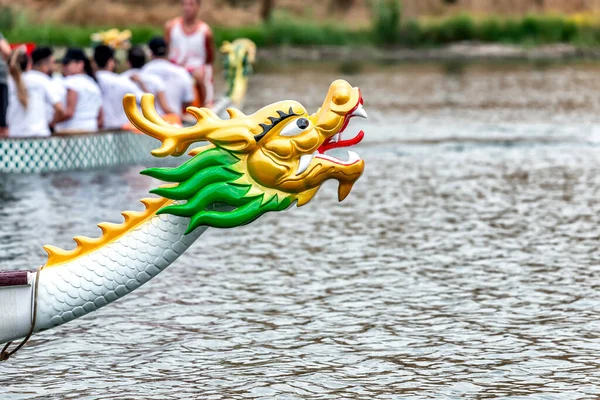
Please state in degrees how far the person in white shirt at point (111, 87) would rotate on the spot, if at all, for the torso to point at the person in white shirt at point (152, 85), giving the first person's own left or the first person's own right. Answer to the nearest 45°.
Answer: approximately 45° to the first person's own right

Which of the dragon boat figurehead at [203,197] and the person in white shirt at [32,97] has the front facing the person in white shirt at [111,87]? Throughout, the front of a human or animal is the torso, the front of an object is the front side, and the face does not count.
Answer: the person in white shirt at [32,97]

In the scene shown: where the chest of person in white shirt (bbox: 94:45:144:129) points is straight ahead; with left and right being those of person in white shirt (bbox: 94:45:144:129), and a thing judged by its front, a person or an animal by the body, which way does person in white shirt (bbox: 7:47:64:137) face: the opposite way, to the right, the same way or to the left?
the same way

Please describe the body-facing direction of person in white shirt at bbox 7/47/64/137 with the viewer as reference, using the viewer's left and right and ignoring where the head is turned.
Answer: facing away from the viewer and to the right of the viewer

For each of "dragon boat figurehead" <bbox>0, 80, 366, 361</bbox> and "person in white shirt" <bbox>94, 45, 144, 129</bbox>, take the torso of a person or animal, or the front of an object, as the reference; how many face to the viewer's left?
0

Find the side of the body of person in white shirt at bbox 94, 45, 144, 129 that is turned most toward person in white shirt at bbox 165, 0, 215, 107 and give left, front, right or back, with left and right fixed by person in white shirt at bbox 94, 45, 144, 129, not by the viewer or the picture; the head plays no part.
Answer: front

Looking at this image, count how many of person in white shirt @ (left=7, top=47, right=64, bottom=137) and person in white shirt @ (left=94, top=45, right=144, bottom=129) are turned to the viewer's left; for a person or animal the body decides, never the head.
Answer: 0

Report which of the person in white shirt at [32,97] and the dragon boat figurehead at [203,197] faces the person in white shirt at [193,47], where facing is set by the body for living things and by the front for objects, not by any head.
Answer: the person in white shirt at [32,97]

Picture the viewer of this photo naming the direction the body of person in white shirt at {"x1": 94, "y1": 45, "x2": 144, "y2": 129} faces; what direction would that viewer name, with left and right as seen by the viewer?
facing away from the viewer and to the right of the viewer

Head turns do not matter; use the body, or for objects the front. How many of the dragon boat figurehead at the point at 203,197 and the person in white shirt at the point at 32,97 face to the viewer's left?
0

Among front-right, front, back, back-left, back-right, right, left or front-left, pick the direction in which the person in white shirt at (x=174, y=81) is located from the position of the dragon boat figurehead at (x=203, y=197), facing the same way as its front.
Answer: left

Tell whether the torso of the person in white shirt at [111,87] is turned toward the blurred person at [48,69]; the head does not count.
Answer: no

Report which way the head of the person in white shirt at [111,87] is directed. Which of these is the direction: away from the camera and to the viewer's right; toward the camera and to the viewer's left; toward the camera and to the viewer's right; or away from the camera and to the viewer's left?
away from the camera and to the viewer's right

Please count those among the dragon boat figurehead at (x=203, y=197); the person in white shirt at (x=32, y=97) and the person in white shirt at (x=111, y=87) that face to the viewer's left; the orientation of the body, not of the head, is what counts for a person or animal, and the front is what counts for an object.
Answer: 0

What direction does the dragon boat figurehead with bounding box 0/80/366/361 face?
to the viewer's right

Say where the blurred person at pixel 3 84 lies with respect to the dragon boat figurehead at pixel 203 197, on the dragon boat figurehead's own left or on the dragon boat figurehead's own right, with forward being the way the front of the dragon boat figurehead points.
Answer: on the dragon boat figurehead's own left

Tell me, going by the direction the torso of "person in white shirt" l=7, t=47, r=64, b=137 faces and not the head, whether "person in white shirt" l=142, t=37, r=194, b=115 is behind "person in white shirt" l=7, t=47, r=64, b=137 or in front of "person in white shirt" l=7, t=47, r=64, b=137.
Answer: in front
